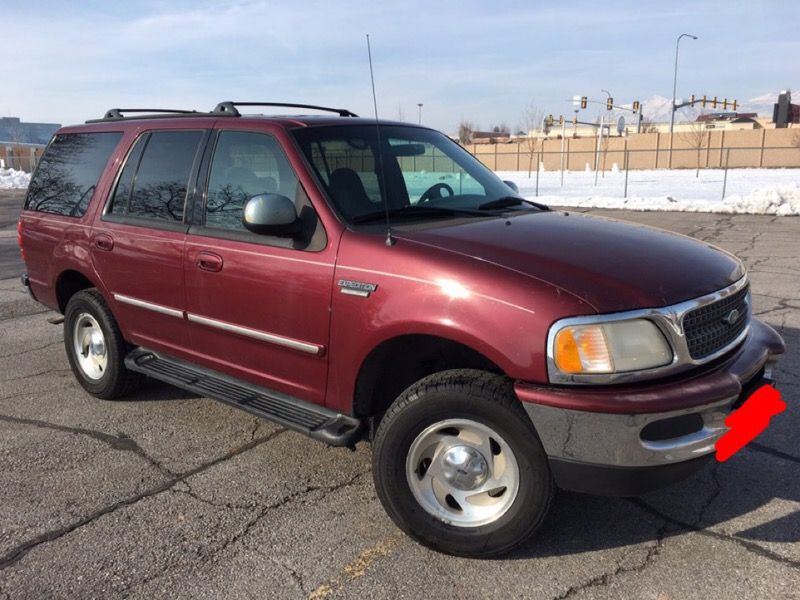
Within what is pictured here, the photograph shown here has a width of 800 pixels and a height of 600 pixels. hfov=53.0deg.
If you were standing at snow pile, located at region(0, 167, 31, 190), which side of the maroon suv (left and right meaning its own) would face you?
back

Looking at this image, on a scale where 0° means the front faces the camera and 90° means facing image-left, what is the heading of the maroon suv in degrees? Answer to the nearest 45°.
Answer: approximately 315°
